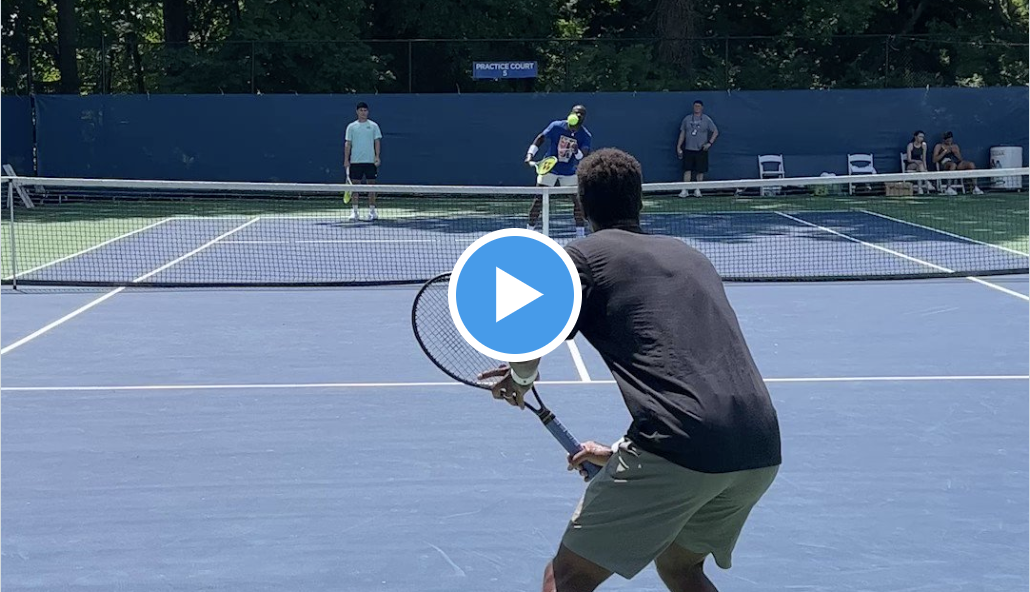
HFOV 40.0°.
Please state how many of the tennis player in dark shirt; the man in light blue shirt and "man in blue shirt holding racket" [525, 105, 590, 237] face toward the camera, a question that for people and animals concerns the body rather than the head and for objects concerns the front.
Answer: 2

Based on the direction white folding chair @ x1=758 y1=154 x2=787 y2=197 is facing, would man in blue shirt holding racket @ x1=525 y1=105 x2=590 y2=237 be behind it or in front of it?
in front

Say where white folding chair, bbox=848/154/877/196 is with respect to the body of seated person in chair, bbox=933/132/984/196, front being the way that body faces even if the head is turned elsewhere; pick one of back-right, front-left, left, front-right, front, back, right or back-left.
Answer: back-right

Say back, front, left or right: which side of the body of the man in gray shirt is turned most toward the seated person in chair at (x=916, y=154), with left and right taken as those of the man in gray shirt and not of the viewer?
left

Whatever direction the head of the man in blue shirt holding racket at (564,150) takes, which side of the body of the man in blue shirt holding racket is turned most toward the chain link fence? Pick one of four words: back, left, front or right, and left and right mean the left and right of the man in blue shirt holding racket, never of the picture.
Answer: back

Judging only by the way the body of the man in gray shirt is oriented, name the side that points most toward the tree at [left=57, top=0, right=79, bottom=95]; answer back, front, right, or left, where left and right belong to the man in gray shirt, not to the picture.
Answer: right

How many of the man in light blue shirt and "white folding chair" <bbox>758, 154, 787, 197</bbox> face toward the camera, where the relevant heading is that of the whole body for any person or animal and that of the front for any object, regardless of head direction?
2

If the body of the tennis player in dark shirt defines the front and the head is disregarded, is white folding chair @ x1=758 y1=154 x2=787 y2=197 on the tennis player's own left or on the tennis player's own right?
on the tennis player's own right

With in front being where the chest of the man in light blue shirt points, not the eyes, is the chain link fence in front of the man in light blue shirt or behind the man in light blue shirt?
behind

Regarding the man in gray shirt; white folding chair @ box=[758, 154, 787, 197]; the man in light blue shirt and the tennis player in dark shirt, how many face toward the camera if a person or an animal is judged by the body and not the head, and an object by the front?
3

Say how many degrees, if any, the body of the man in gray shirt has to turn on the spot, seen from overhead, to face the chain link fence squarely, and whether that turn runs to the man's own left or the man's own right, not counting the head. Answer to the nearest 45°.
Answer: approximately 135° to the man's own right

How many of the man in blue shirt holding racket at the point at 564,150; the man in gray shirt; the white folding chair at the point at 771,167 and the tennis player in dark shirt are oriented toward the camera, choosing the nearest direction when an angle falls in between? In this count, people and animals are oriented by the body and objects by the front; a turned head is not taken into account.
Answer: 3
